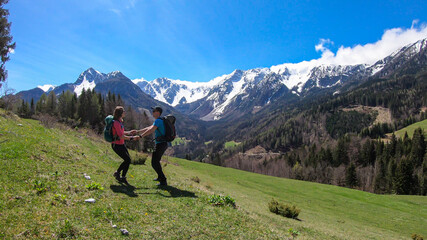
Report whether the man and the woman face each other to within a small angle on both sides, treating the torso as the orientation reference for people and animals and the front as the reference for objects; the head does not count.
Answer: yes

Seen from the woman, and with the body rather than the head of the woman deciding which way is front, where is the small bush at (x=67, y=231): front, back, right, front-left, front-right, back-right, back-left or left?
right

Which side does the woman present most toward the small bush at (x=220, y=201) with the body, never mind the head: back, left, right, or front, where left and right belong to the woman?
front

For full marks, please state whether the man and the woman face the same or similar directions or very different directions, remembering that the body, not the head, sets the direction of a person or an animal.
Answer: very different directions

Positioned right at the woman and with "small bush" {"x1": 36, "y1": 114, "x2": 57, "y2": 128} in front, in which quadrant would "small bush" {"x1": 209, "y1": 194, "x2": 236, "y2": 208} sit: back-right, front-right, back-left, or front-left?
back-right

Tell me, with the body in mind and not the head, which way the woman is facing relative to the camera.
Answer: to the viewer's right

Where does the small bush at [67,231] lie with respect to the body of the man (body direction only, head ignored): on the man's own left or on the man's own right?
on the man's own left

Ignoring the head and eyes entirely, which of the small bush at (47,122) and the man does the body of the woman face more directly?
the man

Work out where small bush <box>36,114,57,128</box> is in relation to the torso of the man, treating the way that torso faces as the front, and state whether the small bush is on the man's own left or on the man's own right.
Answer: on the man's own right

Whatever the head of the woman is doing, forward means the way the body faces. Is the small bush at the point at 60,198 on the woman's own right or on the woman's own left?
on the woman's own right

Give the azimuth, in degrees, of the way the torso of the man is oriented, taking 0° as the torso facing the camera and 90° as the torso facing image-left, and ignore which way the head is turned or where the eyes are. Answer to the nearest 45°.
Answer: approximately 90°

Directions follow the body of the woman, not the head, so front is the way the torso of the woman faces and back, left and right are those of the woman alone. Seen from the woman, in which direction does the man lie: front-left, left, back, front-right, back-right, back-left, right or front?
front

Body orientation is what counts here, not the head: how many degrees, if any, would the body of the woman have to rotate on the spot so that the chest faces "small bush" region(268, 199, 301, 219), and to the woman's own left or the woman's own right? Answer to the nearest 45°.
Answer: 0° — they already face it

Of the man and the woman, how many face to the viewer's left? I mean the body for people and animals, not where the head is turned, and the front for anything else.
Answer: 1
